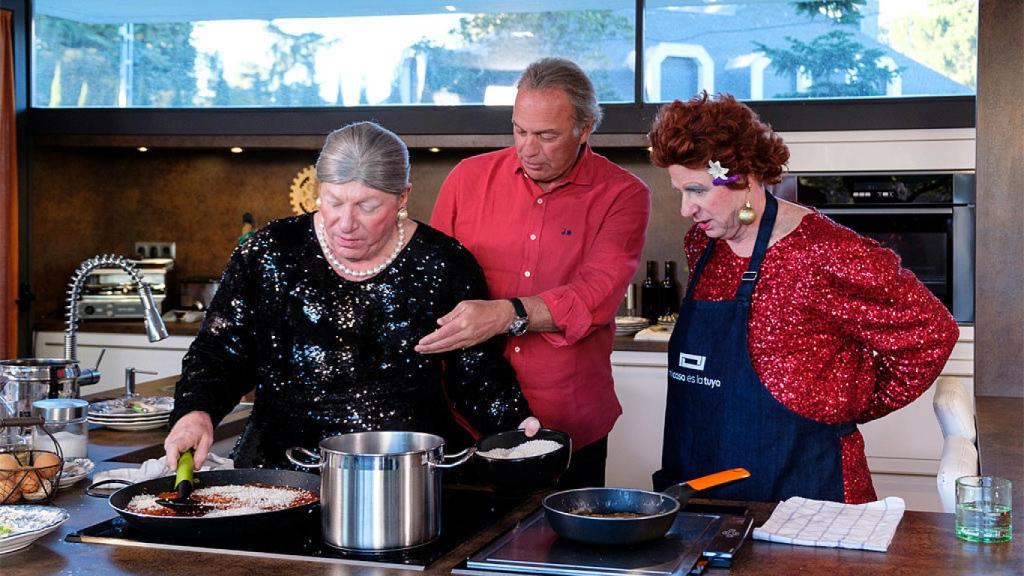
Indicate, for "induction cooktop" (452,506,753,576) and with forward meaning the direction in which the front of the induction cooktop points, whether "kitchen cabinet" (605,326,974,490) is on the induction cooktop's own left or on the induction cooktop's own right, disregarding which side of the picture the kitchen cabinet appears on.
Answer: on the induction cooktop's own left

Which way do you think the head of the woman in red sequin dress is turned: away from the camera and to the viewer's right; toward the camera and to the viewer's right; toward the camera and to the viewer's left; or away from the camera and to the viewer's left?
toward the camera and to the viewer's left

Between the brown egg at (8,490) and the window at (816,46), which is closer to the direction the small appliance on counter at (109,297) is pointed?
the brown egg

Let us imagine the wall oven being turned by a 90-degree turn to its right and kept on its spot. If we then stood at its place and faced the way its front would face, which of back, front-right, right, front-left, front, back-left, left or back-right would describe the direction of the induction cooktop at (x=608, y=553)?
left

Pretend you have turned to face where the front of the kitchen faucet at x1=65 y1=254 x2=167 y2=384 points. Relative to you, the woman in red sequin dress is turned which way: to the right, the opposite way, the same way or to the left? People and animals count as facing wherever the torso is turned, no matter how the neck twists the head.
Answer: the opposite way

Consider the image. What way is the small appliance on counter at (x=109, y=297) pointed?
toward the camera

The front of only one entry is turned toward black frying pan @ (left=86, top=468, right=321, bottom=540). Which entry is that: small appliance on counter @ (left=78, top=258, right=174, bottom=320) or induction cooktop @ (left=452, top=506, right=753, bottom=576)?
the small appliance on counter

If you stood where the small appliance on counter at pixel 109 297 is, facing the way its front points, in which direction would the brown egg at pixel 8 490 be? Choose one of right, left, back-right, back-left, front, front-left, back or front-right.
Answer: front

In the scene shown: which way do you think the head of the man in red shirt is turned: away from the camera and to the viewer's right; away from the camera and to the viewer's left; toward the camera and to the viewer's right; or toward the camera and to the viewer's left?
toward the camera and to the viewer's left

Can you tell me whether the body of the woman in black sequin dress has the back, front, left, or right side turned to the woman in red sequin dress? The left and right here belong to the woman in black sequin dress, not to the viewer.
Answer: left

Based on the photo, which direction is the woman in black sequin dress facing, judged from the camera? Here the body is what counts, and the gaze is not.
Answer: toward the camera

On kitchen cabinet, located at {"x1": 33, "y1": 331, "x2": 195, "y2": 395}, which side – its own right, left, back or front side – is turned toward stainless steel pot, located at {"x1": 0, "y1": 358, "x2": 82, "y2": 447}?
front

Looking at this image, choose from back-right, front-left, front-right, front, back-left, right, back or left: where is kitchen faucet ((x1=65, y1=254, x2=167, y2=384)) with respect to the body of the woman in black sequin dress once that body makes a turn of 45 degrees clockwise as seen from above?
right
